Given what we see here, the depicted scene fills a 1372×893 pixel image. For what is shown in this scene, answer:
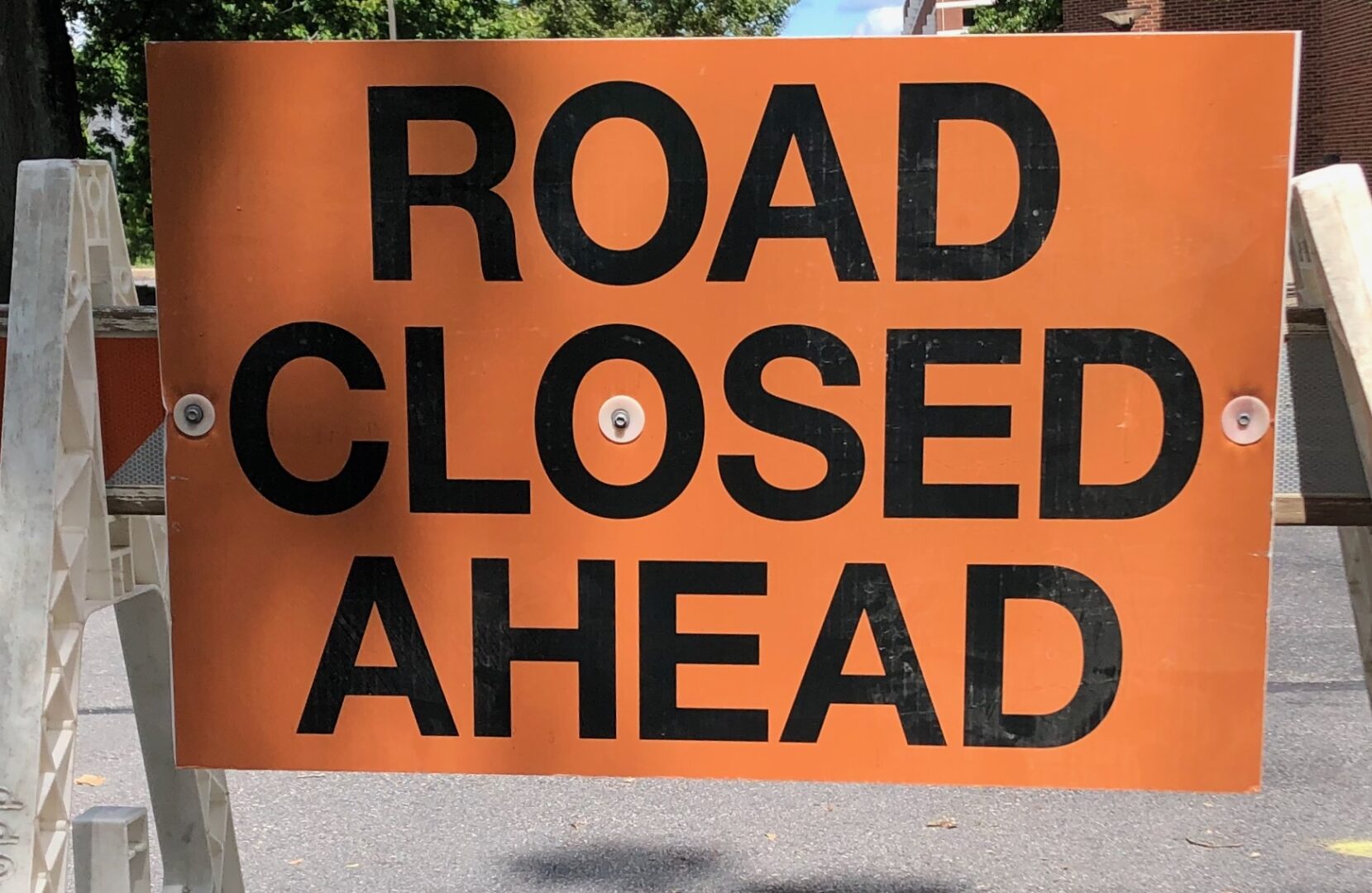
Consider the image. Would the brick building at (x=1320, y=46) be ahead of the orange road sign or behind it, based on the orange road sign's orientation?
behind

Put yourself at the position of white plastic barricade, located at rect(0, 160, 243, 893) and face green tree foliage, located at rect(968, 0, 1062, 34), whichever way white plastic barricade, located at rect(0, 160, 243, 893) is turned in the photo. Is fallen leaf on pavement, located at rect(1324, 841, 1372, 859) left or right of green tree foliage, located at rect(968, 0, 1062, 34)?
right

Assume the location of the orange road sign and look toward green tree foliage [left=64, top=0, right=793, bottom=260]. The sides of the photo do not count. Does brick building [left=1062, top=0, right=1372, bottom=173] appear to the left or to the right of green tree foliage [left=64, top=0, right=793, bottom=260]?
right

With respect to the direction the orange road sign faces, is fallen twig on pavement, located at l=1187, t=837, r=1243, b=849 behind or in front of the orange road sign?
behind

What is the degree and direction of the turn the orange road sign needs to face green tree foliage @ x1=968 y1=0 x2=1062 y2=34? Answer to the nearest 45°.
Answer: approximately 180°

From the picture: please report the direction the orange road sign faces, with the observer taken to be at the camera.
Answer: facing the viewer

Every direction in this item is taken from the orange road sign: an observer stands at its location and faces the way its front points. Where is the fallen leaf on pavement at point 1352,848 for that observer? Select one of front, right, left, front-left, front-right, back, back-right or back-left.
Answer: back-left
